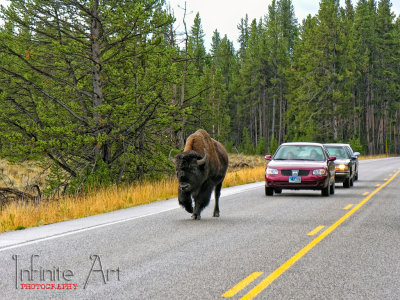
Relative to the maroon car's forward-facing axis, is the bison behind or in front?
in front

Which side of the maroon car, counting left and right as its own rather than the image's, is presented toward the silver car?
back

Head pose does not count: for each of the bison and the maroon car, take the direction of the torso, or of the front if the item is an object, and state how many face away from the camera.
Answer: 0

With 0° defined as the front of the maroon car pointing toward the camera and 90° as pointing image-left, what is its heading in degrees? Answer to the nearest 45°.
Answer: approximately 0°

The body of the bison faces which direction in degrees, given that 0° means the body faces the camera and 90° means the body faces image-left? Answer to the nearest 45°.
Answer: approximately 45°

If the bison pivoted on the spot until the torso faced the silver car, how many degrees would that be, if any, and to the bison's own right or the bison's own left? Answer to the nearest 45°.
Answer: approximately 180°

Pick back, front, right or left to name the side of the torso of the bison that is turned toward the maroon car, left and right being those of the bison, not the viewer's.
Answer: back

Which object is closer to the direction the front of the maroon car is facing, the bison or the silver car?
the bison
